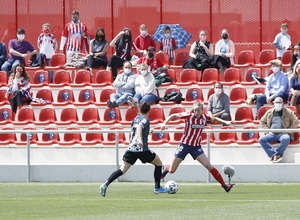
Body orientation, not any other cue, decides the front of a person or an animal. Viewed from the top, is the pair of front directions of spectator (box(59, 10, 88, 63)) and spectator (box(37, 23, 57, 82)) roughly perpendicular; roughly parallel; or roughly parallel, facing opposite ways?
roughly parallel

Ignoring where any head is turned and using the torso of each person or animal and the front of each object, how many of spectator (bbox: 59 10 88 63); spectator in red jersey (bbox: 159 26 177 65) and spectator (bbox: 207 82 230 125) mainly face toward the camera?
3

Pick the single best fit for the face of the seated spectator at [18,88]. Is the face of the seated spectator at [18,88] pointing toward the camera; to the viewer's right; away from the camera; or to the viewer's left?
toward the camera

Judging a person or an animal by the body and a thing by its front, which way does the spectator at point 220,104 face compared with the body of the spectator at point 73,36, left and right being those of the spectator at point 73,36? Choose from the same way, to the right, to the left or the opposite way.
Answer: the same way

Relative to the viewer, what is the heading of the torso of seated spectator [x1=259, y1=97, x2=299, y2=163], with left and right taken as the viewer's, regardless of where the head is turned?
facing the viewer

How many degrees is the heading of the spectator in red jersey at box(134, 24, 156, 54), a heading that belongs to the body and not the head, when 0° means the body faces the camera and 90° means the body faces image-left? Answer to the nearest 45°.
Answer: approximately 0°

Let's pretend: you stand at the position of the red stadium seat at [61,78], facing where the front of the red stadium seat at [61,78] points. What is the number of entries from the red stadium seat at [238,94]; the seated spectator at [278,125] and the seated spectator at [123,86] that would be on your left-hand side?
3

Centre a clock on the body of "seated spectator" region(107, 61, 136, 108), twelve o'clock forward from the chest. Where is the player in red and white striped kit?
The player in red and white striped kit is roughly at 10 o'clock from the seated spectator.

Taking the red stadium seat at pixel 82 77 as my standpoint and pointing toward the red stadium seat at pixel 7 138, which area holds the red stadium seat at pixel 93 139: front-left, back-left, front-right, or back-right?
front-left

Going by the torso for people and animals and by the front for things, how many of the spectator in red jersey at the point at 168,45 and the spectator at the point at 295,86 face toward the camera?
2

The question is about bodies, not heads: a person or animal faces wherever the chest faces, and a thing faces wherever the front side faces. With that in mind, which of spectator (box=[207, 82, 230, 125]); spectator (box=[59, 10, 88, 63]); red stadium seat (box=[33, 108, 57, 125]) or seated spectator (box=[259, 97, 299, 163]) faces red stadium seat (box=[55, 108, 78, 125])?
spectator (box=[59, 10, 88, 63])

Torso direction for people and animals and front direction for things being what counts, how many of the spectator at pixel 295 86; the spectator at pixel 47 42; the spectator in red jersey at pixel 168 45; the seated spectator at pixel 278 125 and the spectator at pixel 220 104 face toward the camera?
5

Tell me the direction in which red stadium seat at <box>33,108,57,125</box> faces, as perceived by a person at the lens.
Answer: facing the viewer and to the left of the viewer

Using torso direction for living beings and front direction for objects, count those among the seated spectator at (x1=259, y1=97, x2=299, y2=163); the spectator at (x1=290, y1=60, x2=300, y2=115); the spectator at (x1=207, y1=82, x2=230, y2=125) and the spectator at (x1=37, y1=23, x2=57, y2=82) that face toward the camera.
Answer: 4

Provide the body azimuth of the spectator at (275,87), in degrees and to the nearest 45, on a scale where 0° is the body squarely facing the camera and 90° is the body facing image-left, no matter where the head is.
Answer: approximately 45°

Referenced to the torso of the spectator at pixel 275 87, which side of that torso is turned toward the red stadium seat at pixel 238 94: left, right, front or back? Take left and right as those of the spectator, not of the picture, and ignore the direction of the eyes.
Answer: right

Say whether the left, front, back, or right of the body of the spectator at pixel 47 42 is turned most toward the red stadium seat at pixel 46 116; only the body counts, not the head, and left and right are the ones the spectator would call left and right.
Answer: front
